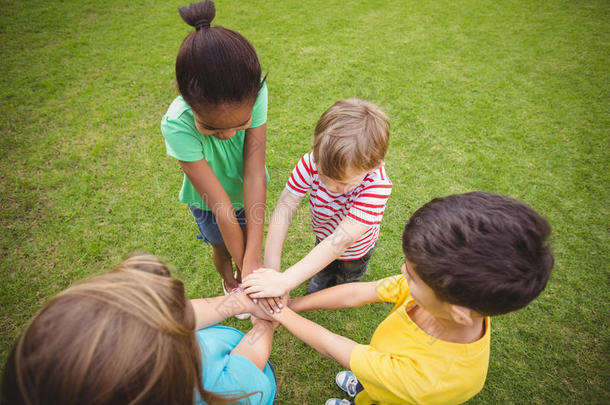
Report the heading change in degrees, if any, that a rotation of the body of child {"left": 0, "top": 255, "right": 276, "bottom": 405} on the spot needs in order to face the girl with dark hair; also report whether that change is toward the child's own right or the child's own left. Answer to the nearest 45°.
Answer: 0° — they already face them

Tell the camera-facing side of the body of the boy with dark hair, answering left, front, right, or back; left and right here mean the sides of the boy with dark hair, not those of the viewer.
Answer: left

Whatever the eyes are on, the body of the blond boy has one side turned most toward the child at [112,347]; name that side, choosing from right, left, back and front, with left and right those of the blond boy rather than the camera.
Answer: front

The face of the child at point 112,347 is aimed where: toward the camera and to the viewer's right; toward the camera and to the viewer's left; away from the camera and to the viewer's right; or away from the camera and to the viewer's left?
away from the camera and to the viewer's right

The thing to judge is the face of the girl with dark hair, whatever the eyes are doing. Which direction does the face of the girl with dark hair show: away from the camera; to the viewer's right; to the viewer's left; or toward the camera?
toward the camera

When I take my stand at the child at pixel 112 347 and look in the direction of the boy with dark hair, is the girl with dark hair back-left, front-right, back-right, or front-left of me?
front-left

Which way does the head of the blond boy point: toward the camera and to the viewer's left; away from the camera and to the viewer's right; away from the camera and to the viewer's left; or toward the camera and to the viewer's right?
toward the camera and to the viewer's left

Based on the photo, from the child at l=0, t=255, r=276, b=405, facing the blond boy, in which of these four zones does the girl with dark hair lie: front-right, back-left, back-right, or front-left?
front-left

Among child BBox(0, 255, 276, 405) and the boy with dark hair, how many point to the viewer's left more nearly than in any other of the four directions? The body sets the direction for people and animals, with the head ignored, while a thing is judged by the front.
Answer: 1

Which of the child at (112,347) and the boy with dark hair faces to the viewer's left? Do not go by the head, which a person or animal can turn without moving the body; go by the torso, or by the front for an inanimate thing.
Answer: the boy with dark hair

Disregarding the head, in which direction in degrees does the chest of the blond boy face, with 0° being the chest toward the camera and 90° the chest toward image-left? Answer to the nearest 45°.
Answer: approximately 45°

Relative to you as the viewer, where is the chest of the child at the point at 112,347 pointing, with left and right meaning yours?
facing away from the viewer and to the right of the viewer

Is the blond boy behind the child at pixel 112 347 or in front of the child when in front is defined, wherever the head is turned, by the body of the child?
in front
